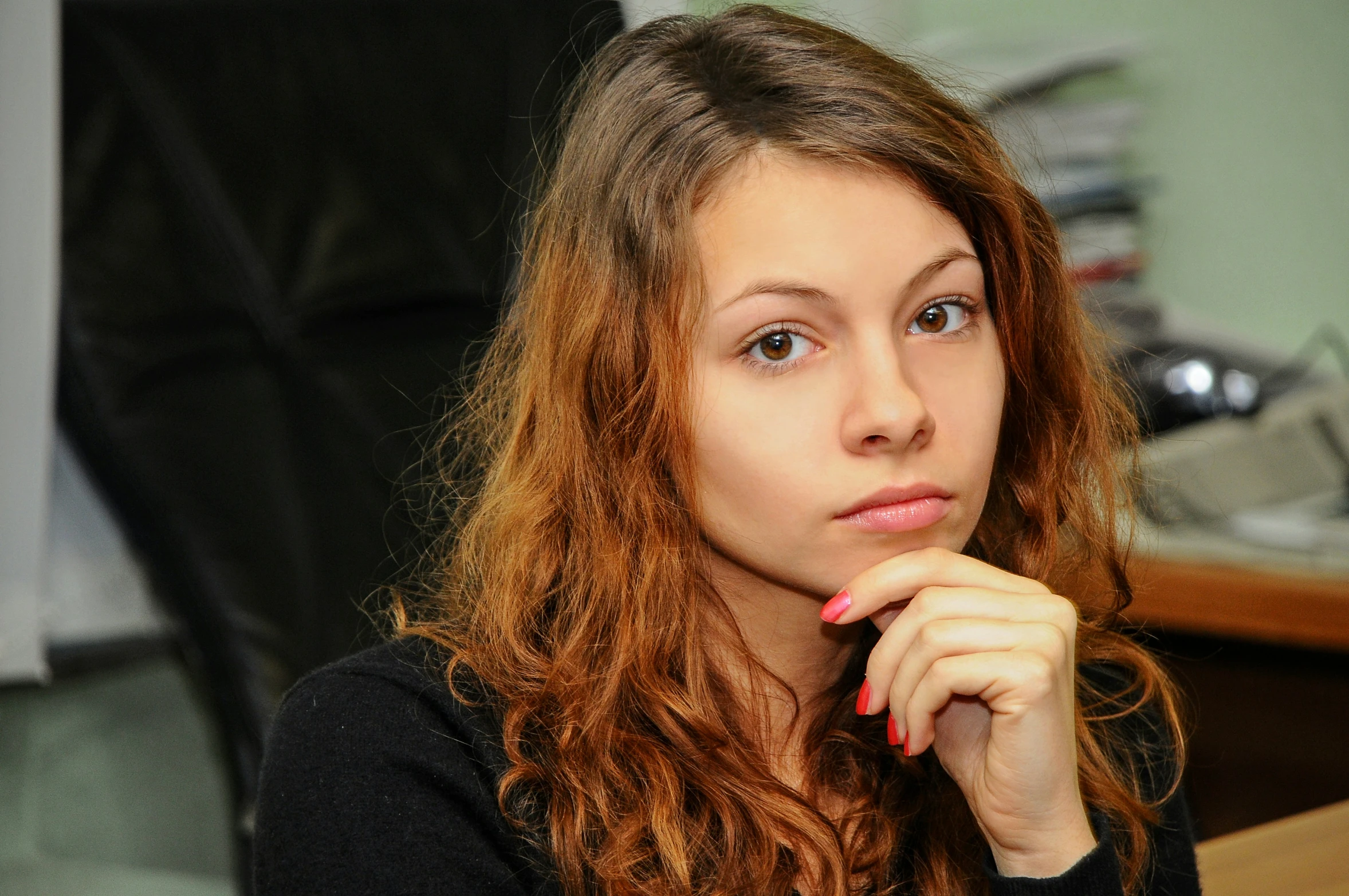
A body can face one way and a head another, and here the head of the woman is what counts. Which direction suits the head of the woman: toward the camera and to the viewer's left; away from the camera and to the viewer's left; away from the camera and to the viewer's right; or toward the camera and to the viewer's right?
toward the camera and to the viewer's right

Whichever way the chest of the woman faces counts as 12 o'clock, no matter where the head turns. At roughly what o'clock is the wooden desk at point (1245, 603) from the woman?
The wooden desk is roughly at 9 o'clock from the woman.
